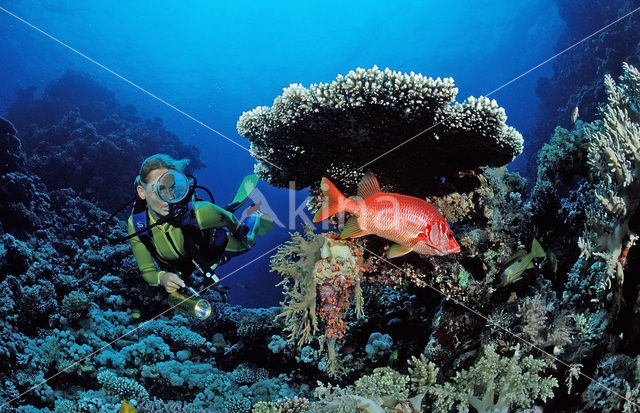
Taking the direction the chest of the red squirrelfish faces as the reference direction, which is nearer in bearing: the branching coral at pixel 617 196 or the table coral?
the branching coral

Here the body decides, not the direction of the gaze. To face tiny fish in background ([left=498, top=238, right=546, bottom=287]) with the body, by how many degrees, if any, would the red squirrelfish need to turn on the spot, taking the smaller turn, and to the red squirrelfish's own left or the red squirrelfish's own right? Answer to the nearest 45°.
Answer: approximately 45° to the red squirrelfish's own left

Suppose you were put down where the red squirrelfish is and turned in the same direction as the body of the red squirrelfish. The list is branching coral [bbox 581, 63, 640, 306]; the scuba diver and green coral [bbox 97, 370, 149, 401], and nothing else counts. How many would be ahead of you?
1

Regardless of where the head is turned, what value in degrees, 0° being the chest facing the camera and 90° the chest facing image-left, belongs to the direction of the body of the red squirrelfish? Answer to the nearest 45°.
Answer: approximately 270°
